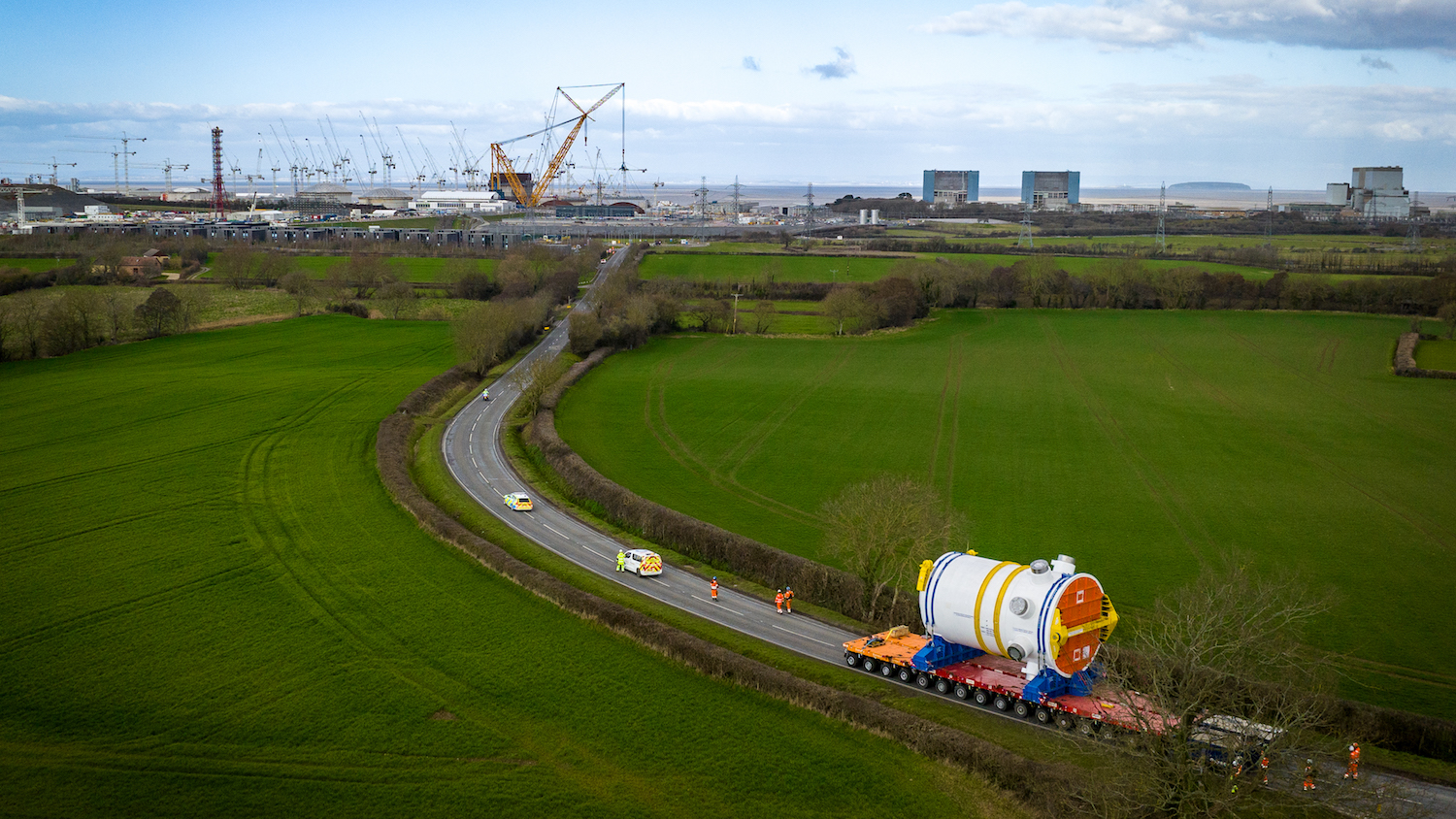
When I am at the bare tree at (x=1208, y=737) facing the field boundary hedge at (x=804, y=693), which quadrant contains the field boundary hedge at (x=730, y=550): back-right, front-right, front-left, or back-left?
front-right

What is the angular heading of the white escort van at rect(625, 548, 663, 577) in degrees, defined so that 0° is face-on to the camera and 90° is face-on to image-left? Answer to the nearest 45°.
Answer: approximately 135°

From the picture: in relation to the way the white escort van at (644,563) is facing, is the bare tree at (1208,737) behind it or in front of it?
behind

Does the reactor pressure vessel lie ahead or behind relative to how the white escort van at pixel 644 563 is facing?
behind

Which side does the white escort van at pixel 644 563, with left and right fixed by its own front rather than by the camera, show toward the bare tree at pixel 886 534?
back
